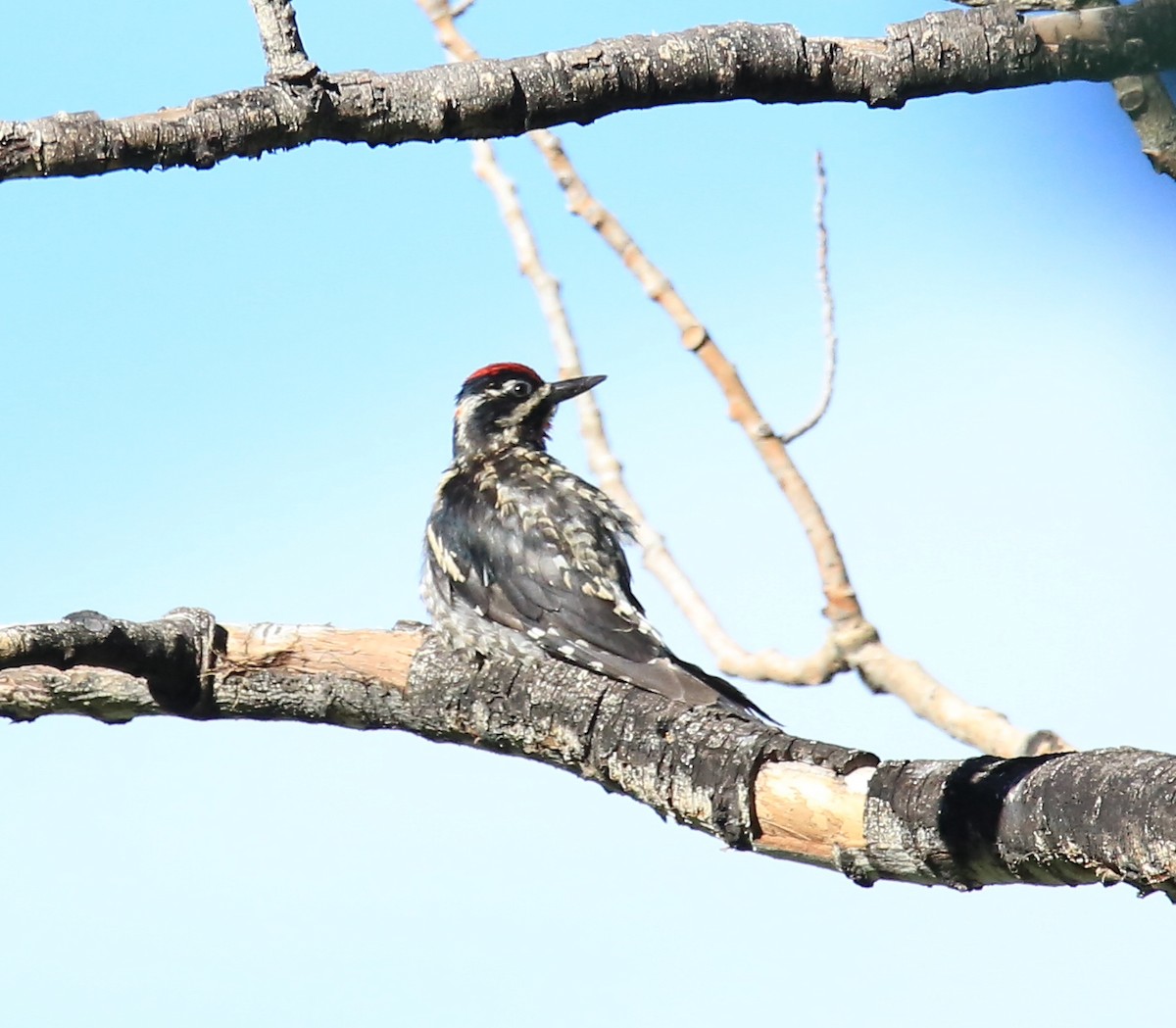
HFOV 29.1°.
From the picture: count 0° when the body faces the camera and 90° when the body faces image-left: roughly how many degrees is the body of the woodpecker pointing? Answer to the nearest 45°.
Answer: approximately 135°
